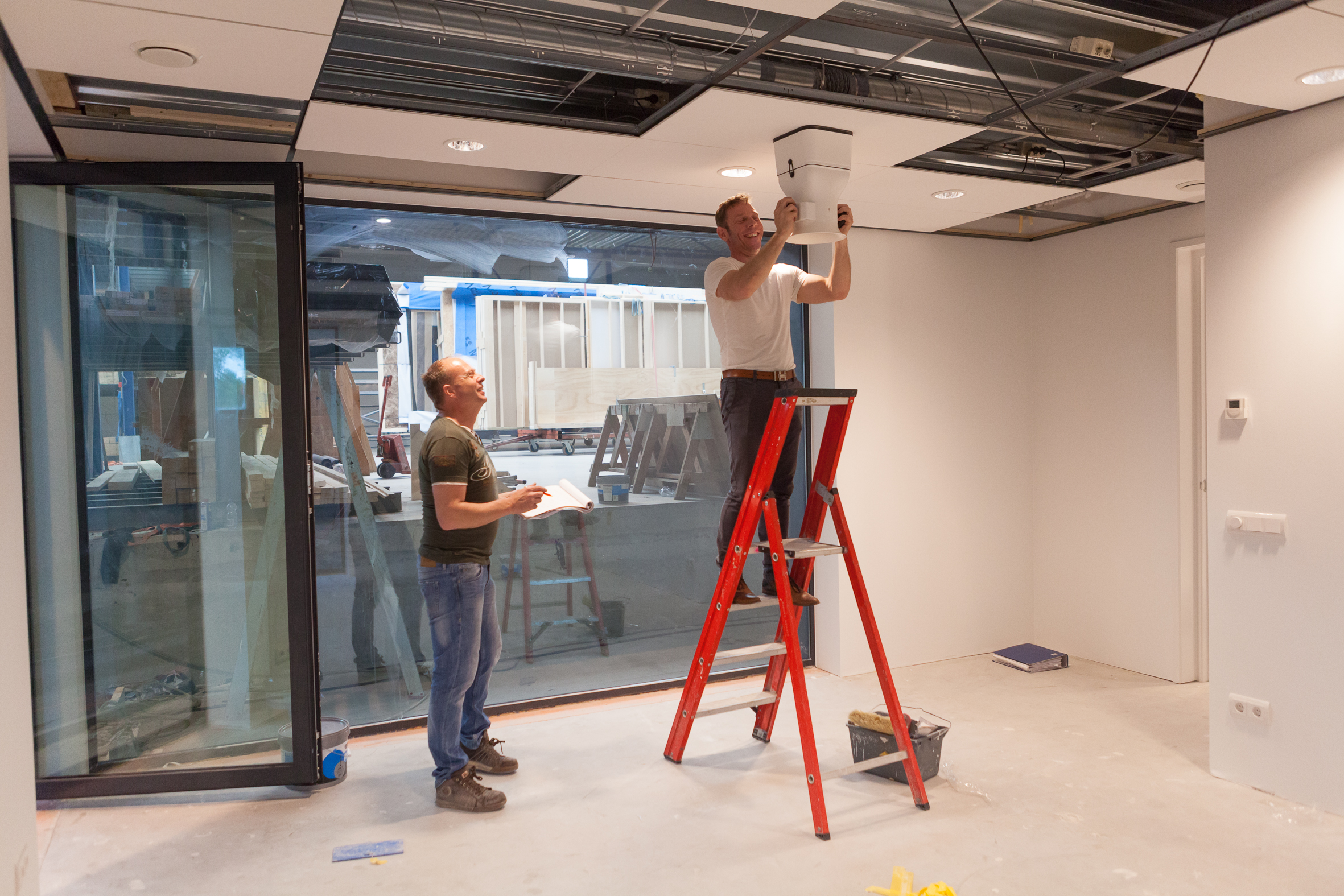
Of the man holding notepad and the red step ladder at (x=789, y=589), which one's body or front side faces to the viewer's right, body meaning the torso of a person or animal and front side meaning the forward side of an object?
the man holding notepad

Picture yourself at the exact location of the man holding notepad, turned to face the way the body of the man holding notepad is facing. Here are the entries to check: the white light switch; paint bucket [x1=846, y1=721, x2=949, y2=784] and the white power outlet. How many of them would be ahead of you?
3

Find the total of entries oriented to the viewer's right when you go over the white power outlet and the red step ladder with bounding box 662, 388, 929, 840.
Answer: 0

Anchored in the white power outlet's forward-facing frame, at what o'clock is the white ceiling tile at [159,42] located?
The white ceiling tile is roughly at 12 o'clock from the white power outlet.

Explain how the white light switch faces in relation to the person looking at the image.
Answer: facing the viewer and to the left of the viewer

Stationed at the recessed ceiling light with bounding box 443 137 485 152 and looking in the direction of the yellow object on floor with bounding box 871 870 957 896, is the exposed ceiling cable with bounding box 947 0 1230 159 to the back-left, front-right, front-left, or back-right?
front-left

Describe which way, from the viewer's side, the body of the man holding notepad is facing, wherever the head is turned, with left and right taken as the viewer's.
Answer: facing to the right of the viewer

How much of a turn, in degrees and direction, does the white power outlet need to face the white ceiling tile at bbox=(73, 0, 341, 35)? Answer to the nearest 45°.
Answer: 0° — it already faces it

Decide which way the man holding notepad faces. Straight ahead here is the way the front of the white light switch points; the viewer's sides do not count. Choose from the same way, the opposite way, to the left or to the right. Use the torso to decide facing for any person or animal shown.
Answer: the opposite way

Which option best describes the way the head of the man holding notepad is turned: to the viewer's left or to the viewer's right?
to the viewer's right
